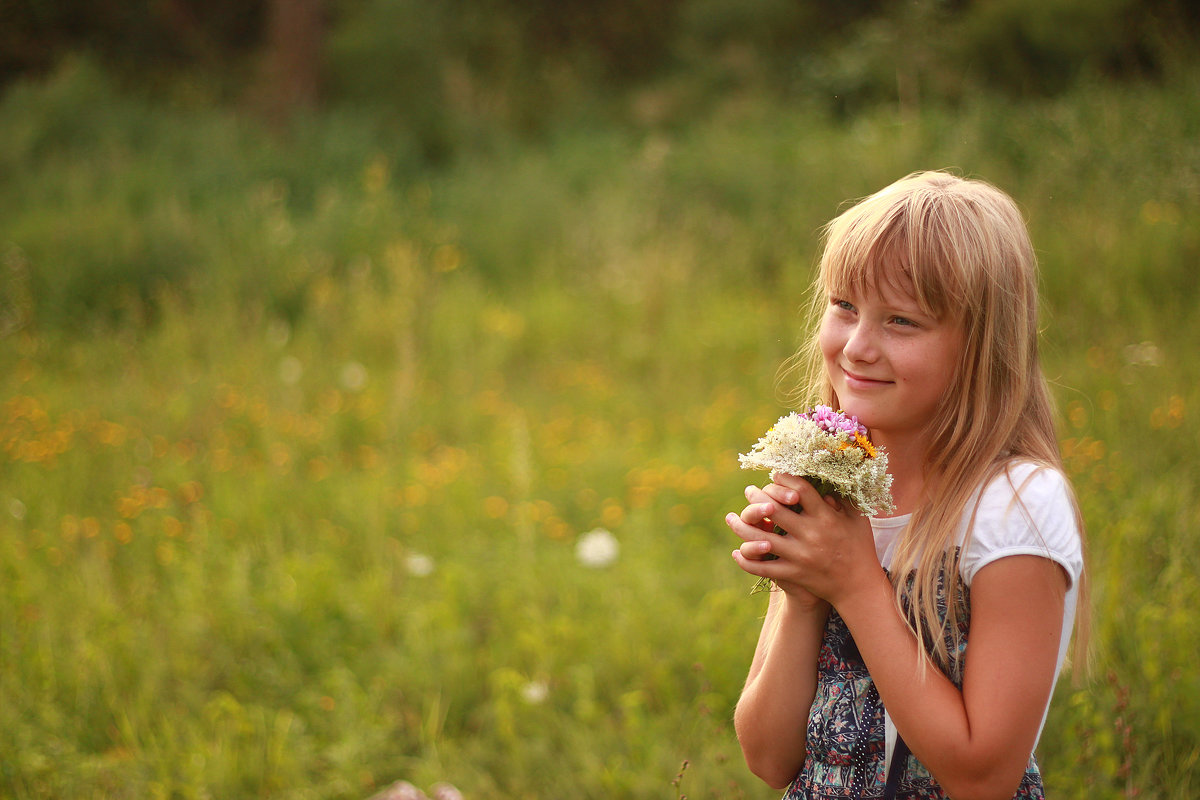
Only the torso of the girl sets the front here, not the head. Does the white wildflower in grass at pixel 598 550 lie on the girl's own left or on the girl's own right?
on the girl's own right

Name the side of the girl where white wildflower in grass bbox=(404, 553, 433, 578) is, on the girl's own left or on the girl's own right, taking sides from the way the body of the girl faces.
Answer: on the girl's own right

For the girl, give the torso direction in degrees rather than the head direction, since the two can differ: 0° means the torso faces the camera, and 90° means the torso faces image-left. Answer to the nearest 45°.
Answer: approximately 45°

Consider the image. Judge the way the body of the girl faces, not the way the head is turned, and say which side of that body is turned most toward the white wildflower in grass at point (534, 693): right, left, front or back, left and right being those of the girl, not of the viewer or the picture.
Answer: right

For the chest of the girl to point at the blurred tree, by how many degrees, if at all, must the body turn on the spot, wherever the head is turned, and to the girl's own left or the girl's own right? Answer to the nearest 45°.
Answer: approximately 90° to the girl's own right
